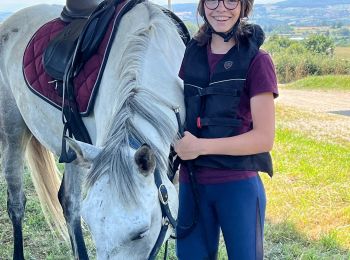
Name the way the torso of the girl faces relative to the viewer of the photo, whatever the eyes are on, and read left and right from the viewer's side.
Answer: facing the viewer and to the left of the viewer

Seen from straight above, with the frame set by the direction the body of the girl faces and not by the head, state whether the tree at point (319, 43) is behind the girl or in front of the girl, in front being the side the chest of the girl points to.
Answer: behind
